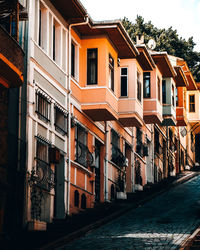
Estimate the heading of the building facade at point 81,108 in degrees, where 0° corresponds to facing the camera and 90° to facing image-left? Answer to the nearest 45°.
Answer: approximately 315°
